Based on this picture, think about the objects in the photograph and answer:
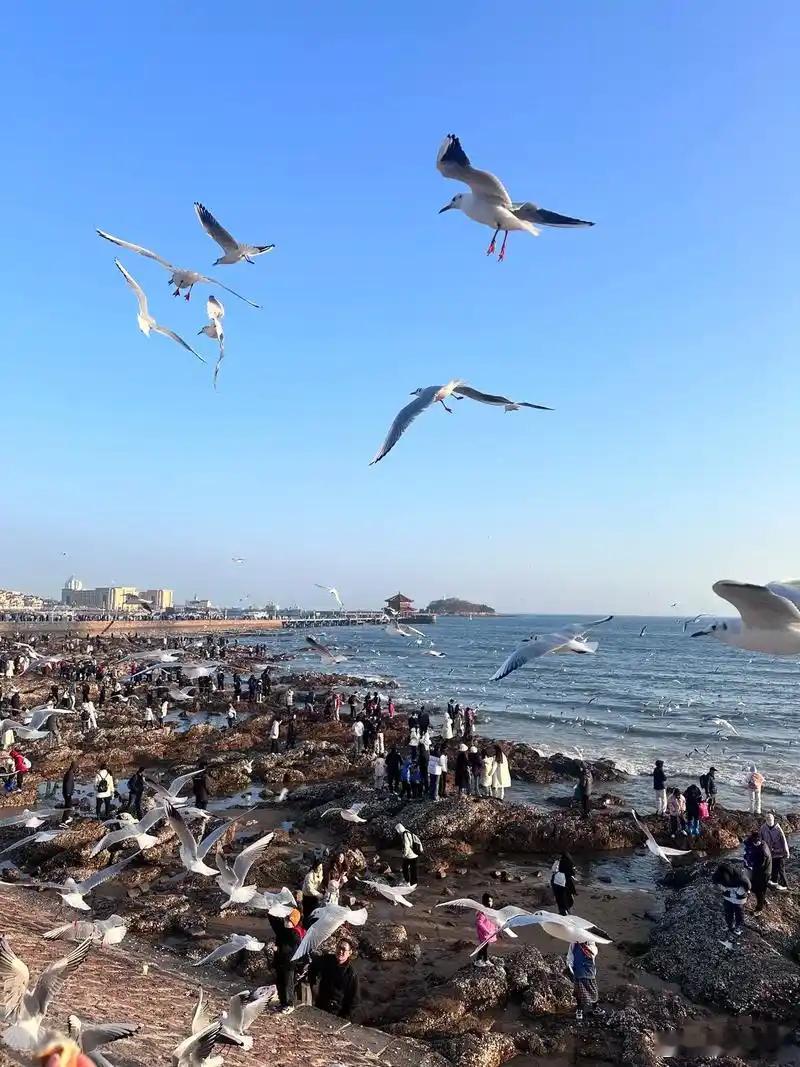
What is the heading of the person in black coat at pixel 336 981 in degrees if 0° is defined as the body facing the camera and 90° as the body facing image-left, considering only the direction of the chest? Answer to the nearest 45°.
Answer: approximately 0°

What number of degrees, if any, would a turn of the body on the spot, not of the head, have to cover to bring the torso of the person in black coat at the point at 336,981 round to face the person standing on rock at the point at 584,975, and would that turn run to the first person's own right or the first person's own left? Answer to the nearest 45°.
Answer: approximately 90° to the first person's own left

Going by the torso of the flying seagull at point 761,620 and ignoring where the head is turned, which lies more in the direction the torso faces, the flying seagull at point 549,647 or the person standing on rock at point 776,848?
the flying seagull

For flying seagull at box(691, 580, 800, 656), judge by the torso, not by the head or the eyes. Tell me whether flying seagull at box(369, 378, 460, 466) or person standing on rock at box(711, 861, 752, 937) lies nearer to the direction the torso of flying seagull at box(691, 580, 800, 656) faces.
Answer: the flying seagull

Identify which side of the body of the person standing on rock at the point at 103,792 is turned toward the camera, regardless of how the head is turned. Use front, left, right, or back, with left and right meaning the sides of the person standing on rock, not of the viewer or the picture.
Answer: back

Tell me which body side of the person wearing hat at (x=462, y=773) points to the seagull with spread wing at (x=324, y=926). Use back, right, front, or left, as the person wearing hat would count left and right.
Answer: back

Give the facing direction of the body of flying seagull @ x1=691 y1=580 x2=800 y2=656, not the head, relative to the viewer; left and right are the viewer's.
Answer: facing to the left of the viewer

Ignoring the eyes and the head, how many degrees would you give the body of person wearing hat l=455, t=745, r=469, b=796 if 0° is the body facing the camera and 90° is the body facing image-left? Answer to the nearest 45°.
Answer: approximately 180°

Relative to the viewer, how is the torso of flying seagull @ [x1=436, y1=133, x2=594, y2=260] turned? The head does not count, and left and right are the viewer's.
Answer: facing to the left of the viewer
